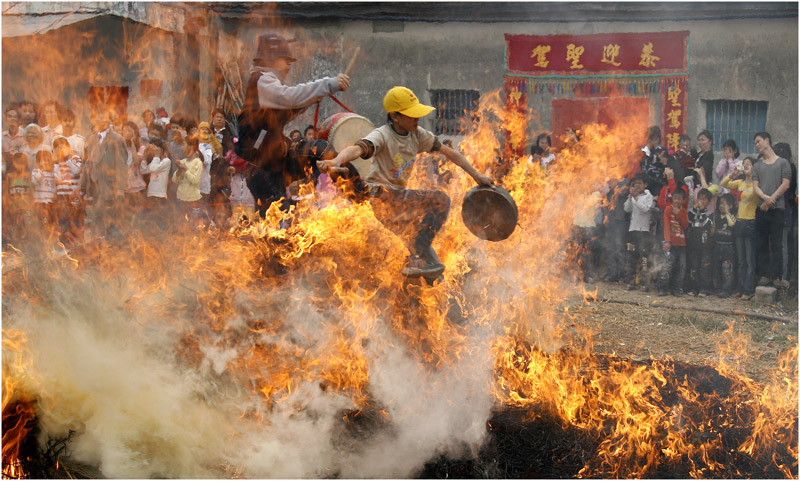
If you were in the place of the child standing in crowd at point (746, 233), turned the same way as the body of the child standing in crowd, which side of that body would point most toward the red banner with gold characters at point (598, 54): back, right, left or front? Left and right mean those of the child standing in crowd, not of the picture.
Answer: right

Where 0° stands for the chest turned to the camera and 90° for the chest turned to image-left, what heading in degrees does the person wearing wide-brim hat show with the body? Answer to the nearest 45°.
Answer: approximately 270°

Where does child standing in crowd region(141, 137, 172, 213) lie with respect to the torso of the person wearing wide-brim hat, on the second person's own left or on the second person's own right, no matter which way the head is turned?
on the second person's own left

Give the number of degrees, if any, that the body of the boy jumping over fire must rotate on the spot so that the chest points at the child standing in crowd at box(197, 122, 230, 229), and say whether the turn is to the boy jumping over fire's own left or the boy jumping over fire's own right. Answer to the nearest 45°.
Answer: approximately 180°

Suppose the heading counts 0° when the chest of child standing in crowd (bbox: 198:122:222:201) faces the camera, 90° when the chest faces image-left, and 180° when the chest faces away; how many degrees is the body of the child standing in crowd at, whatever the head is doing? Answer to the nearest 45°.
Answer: approximately 0°

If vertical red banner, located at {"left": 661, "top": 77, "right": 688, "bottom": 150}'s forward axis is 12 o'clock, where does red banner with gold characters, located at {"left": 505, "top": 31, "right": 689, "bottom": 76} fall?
The red banner with gold characters is roughly at 3 o'clock from the vertical red banner.

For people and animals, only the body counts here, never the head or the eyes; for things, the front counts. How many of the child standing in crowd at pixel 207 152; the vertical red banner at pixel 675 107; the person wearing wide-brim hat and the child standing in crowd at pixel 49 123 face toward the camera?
3

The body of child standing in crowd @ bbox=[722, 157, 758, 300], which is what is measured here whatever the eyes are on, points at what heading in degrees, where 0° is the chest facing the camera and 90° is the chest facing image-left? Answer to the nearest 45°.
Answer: approximately 45°
